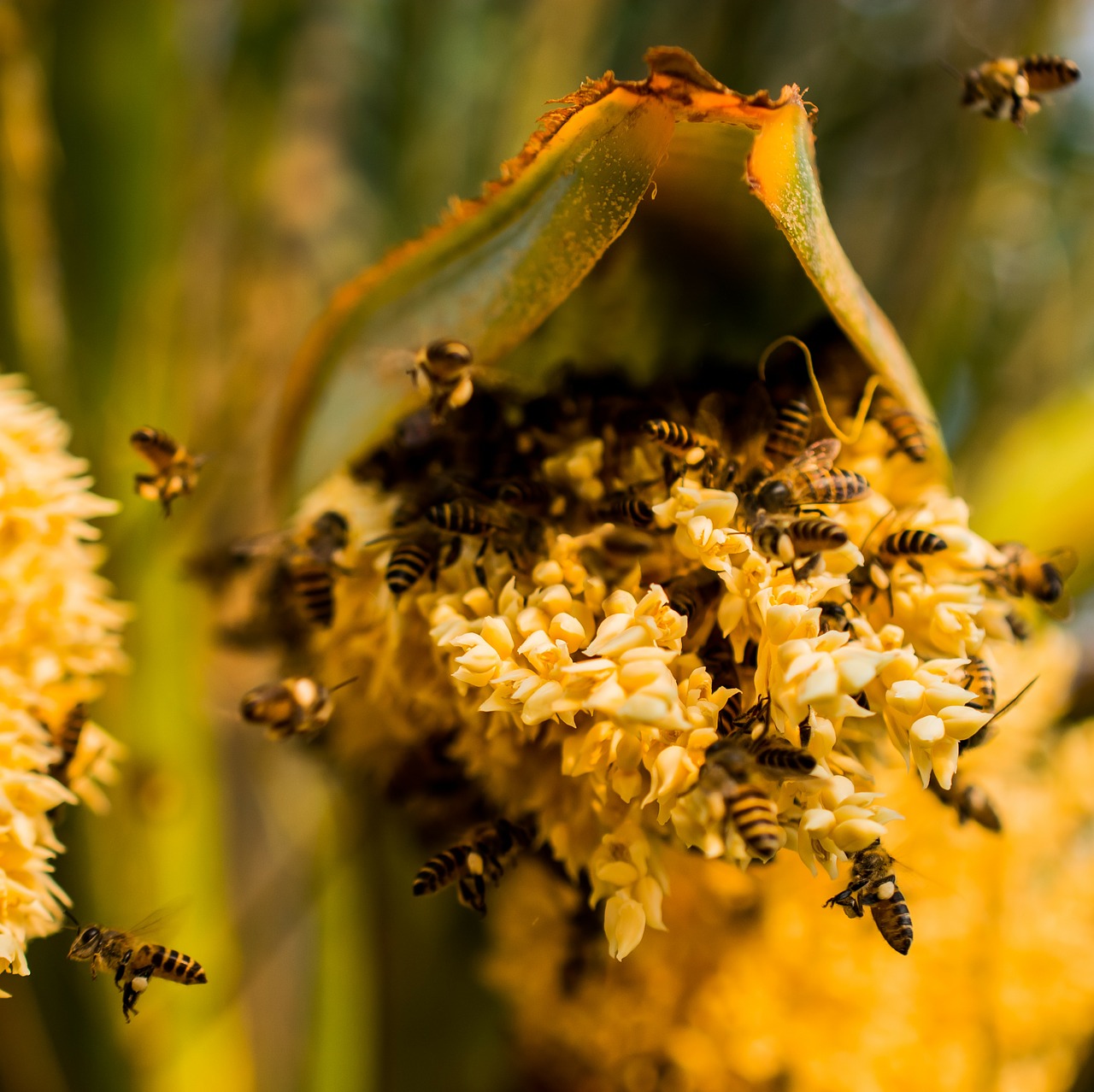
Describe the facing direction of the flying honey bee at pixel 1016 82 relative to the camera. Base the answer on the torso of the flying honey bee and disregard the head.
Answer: to the viewer's left

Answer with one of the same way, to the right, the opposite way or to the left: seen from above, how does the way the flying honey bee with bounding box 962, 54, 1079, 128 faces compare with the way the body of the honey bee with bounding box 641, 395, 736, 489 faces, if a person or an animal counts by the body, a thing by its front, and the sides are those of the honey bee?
the opposite way

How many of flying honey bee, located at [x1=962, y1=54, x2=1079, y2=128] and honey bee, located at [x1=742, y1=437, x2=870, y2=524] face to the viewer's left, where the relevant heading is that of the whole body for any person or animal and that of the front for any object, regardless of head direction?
2

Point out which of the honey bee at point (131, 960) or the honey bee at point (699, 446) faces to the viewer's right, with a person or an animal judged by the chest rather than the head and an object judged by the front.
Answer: the honey bee at point (699, 446)

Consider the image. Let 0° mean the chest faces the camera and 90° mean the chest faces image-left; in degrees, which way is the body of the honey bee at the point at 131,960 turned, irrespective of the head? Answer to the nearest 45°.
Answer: approximately 90°

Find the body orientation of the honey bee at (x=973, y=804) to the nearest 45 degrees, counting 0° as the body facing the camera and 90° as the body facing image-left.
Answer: approximately 90°

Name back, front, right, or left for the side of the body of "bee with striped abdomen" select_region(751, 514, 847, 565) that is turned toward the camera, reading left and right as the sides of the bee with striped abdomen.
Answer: left

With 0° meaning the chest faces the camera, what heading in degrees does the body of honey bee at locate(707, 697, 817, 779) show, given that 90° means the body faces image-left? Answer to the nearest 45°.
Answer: approximately 90°
